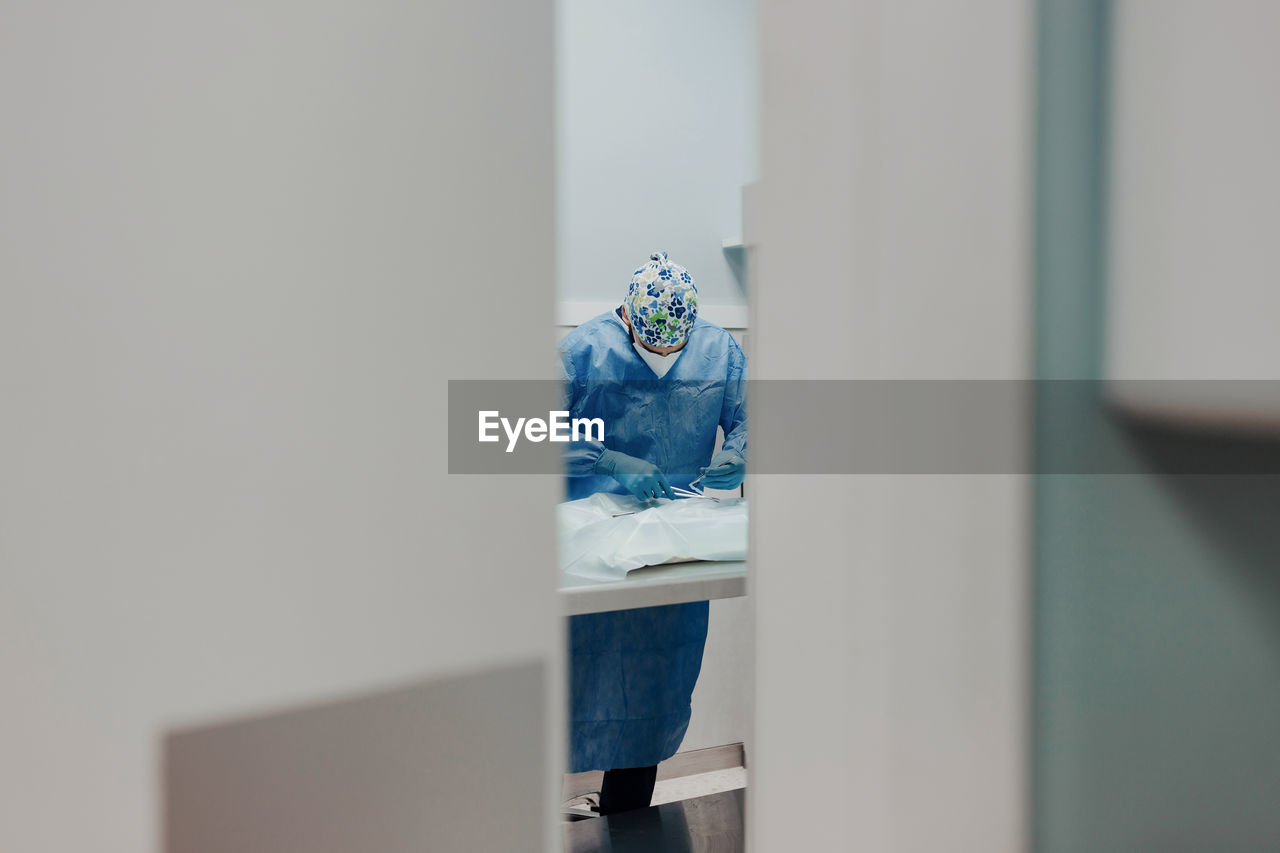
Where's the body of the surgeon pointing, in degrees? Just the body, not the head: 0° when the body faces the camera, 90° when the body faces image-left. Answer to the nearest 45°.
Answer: approximately 0°
